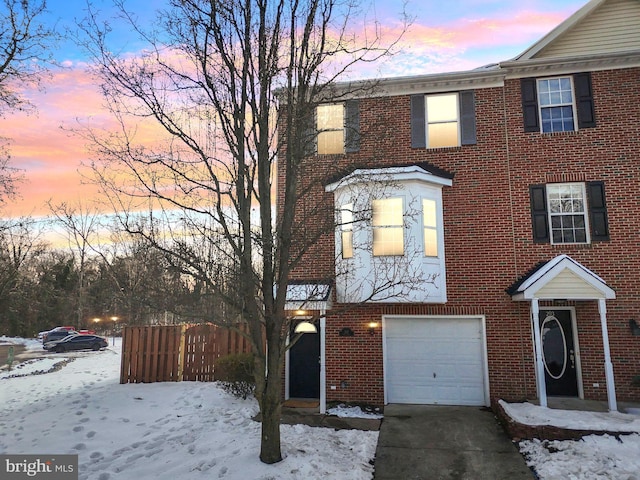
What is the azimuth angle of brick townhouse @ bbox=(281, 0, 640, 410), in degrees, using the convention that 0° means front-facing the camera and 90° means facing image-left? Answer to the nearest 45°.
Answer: approximately 0°

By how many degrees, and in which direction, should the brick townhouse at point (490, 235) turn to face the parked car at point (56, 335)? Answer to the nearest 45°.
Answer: approximately 90° to its right

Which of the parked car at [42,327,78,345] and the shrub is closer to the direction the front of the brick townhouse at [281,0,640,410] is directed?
the shrub

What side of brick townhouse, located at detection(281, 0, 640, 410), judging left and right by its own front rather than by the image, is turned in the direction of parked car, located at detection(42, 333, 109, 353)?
right

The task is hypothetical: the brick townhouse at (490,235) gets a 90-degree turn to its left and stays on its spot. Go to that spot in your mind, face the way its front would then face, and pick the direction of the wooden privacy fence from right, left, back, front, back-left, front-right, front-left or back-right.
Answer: back

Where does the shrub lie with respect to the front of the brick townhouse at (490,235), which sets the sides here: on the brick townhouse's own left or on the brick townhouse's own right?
on the brick townhouse's own right
